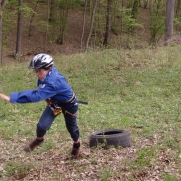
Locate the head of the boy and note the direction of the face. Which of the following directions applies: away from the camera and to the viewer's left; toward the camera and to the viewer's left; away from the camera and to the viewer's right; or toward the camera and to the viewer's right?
toward the camera and to the viewer's left

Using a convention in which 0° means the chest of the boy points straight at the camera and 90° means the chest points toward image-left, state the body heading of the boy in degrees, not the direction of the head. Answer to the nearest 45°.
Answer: approximately 45°

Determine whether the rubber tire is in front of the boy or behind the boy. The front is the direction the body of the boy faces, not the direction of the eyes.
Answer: behind
